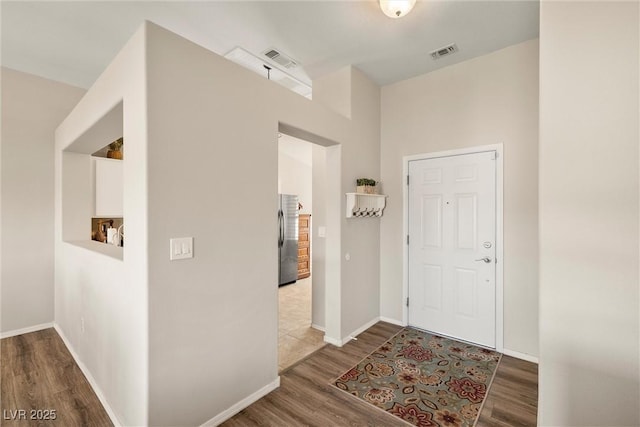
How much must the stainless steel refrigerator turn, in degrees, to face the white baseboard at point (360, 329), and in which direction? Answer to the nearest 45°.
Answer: approximately 45° to its right

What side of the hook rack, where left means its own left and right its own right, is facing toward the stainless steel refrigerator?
back

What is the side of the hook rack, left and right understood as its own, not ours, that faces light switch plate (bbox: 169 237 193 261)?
right

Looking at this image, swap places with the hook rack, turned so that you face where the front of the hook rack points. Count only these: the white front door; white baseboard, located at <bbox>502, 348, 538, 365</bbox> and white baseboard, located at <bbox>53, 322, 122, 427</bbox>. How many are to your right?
1

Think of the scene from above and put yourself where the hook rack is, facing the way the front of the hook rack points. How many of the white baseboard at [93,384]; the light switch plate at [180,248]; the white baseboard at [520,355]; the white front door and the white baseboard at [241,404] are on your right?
3

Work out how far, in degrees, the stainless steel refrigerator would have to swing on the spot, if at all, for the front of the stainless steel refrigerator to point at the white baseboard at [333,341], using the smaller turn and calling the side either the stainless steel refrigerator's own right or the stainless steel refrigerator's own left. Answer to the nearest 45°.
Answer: approximately 45° to the stainless steel refrigerator's own right

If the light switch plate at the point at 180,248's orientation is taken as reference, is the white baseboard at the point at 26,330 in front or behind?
behind

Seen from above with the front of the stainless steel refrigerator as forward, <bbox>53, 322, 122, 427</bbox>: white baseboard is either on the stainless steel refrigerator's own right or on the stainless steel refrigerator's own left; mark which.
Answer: on the stainless steel refrigerator's own right

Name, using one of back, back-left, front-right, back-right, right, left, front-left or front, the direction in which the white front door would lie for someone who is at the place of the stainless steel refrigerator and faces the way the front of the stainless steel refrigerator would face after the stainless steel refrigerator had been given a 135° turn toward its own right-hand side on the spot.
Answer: back-left

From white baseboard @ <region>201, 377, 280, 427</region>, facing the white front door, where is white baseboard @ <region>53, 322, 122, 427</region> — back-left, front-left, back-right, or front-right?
back-left

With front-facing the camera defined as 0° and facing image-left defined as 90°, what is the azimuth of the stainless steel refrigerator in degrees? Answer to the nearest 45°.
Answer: approximately 315°
